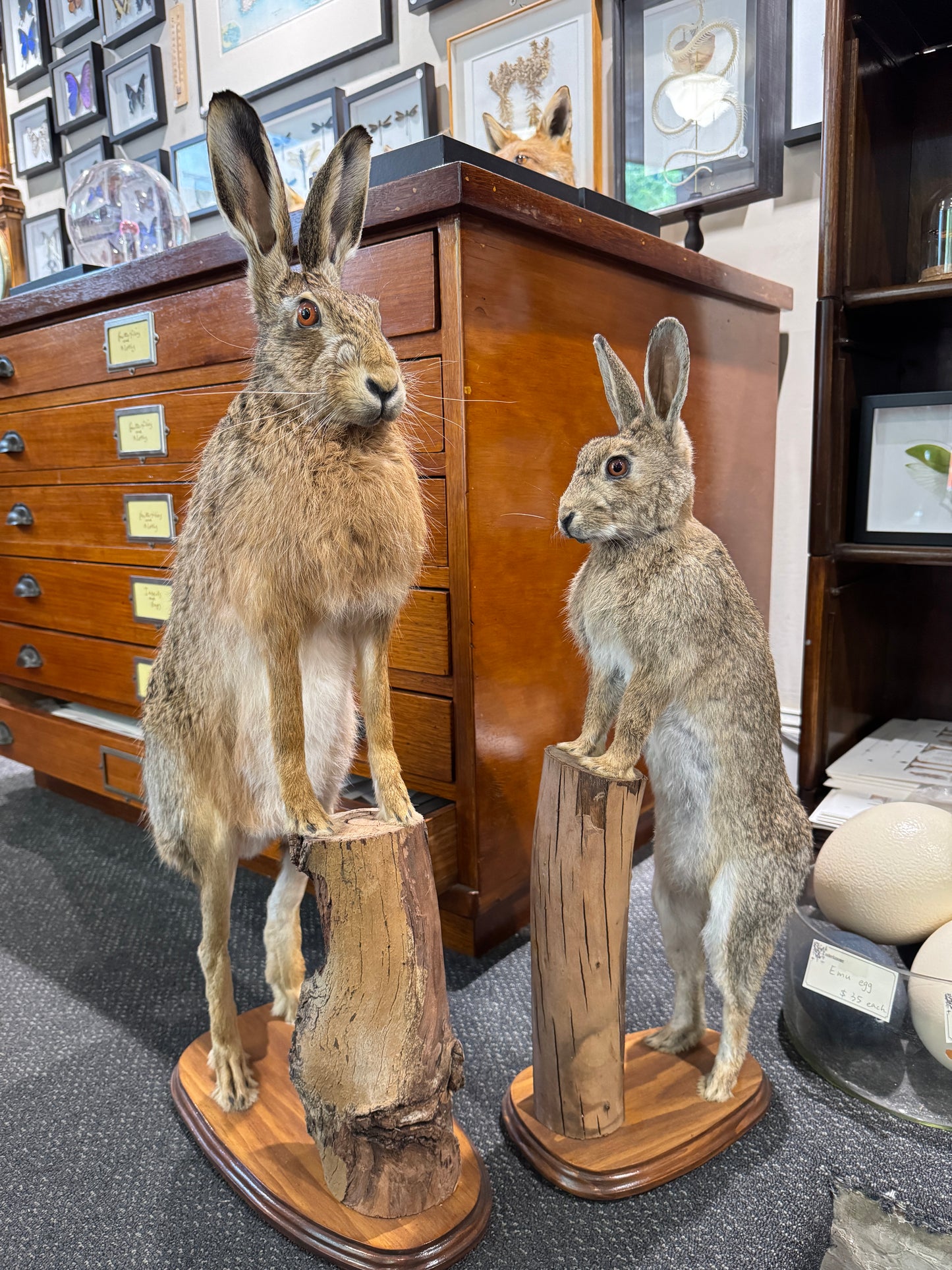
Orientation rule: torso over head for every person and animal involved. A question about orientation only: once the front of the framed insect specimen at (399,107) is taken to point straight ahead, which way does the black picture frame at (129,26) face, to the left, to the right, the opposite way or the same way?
the same way

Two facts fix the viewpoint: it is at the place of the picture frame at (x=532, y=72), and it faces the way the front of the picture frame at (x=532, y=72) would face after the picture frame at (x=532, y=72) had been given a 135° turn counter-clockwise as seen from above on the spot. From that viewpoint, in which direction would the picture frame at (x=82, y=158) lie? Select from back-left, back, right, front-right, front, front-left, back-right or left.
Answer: back-left

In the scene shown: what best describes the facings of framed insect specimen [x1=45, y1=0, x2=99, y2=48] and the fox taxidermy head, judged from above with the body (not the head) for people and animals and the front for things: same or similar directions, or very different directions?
same or similar directions

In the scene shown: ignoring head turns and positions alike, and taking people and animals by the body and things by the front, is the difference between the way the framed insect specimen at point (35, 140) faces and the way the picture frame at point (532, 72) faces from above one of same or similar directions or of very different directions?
same or similar directions

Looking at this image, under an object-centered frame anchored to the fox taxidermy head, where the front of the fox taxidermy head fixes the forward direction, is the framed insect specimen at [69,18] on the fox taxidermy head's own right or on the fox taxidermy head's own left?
on the fox taxidermy head's own right

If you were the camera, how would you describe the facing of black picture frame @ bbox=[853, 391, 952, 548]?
facing the viewer

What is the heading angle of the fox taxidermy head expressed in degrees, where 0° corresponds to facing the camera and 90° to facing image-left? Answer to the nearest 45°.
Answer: approximately 45°

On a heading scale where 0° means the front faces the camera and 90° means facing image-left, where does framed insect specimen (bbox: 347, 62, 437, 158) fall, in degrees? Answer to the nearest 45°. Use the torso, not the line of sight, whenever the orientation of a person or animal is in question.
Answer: approximately 45°

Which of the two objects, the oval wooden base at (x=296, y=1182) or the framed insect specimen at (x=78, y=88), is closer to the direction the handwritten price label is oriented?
the oval wooden base

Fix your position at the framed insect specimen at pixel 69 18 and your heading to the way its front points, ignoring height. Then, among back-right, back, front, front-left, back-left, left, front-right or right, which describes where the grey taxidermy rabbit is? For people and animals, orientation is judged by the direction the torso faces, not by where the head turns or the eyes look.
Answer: front-left

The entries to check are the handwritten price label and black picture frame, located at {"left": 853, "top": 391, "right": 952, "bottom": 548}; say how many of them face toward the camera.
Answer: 2

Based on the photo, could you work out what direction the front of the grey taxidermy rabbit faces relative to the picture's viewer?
facing the viewer and to the left of the viewer

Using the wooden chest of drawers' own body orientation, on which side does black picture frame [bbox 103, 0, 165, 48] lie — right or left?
on its right
